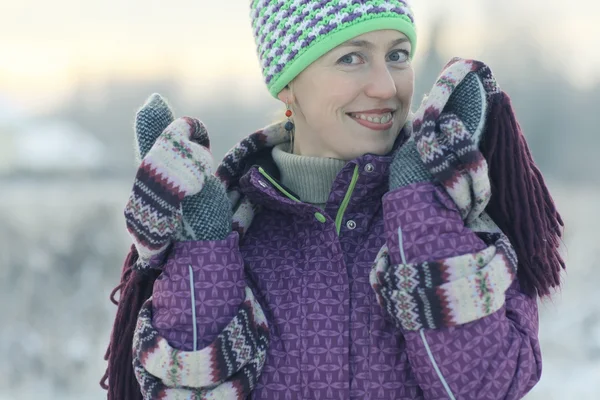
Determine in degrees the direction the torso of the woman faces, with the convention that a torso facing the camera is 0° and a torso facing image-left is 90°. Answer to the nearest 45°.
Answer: approximately 0°
